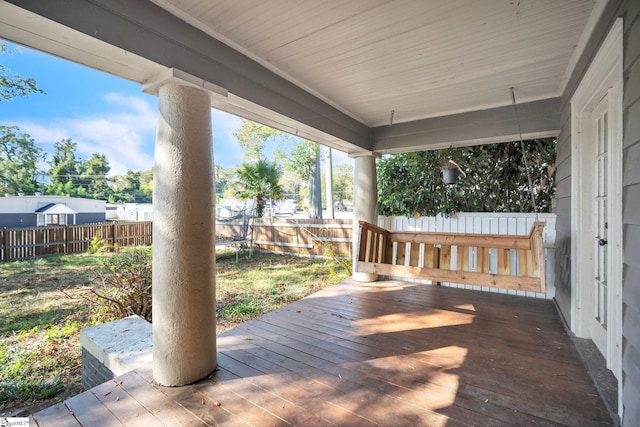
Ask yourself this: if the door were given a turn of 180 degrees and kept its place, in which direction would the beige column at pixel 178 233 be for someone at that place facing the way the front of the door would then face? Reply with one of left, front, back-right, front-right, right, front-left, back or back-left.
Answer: back-right

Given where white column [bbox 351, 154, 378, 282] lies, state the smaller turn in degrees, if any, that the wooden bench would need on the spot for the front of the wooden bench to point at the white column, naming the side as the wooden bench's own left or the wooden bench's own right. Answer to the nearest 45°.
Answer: approximately 135° to the wooden bench's own right

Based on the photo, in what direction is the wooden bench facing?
toward the camera

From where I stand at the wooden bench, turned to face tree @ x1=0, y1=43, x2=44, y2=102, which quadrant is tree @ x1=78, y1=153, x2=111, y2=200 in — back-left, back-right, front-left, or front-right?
front-right

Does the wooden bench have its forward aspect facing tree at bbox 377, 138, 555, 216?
no

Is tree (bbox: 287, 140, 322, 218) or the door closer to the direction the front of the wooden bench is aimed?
the door

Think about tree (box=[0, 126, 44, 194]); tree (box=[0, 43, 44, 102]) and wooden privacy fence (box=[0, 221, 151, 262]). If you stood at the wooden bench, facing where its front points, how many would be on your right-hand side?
3

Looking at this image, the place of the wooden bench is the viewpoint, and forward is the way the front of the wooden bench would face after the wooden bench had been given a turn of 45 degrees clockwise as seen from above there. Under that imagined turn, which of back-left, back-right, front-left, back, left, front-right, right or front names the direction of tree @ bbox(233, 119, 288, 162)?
right

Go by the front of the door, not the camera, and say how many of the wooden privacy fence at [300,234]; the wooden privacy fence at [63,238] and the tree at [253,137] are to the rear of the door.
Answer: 0

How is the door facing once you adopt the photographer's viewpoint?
facing to the left of the viewer

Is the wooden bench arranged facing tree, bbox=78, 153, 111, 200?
no

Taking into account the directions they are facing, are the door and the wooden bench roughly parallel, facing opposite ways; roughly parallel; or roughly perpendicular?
roughly perpendicular

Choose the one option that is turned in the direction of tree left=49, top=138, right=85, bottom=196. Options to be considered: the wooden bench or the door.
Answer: the door

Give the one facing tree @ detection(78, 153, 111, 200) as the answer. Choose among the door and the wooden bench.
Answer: the door

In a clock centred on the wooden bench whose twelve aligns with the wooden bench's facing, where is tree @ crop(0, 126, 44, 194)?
The tree is roughly at 3 o'clock from the wooden bench.

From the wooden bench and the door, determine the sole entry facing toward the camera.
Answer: the wooden bench

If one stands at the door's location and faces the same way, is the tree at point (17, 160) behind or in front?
in front

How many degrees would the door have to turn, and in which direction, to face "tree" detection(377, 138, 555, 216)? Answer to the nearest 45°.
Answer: approximately 45° to its right
